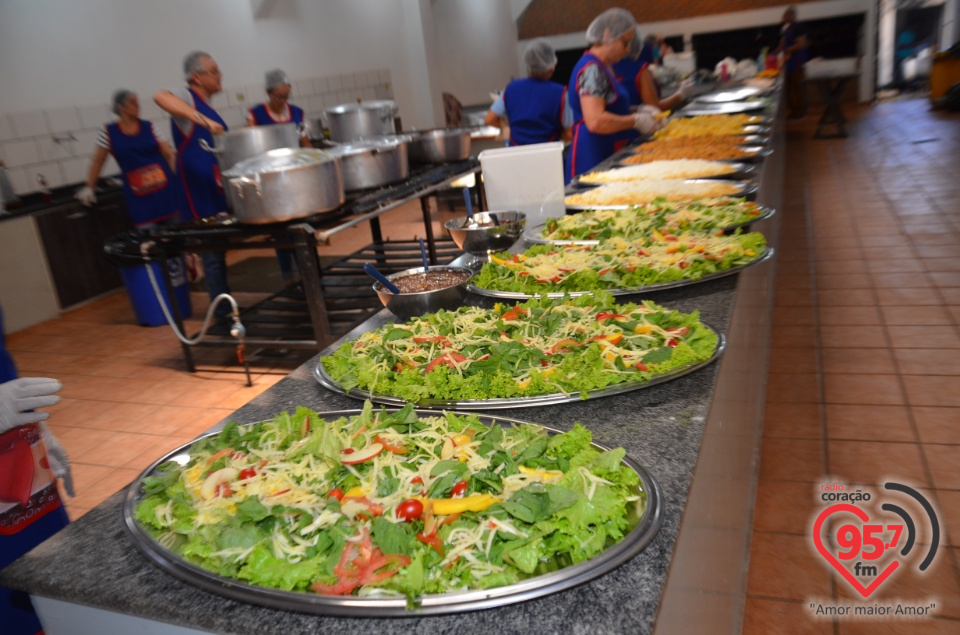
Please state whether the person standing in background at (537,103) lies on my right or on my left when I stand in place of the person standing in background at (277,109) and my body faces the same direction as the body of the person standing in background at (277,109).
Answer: on my left

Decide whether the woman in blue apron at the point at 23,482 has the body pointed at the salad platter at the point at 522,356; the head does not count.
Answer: no

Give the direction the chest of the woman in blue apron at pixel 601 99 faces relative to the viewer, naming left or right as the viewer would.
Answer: facing to the right of the viewer

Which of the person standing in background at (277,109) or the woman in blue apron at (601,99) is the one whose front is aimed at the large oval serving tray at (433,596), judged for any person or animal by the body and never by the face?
the person standing in background

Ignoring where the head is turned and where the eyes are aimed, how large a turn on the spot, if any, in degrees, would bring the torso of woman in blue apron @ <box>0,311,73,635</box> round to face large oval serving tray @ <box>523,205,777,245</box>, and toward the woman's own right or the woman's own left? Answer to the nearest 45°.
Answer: approximately 45° to the woman's own left

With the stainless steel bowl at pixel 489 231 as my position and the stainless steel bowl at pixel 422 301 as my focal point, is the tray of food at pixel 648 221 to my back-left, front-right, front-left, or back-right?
back-left

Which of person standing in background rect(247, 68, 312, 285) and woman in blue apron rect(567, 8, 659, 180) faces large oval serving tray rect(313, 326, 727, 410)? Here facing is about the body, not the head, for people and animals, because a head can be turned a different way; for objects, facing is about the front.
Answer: the person standing in background

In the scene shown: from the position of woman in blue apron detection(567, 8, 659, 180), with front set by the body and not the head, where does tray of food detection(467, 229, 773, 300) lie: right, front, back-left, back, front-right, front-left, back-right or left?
right

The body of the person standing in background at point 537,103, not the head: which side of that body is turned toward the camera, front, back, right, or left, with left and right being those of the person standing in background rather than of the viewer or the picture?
back

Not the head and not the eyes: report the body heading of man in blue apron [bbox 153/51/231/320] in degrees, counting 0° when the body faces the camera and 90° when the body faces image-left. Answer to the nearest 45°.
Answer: approximately 270°

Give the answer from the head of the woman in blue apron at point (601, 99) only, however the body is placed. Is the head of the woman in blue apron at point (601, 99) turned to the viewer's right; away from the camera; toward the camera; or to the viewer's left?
to the viewer's right

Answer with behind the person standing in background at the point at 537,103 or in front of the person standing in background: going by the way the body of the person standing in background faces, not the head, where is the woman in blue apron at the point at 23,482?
behind
